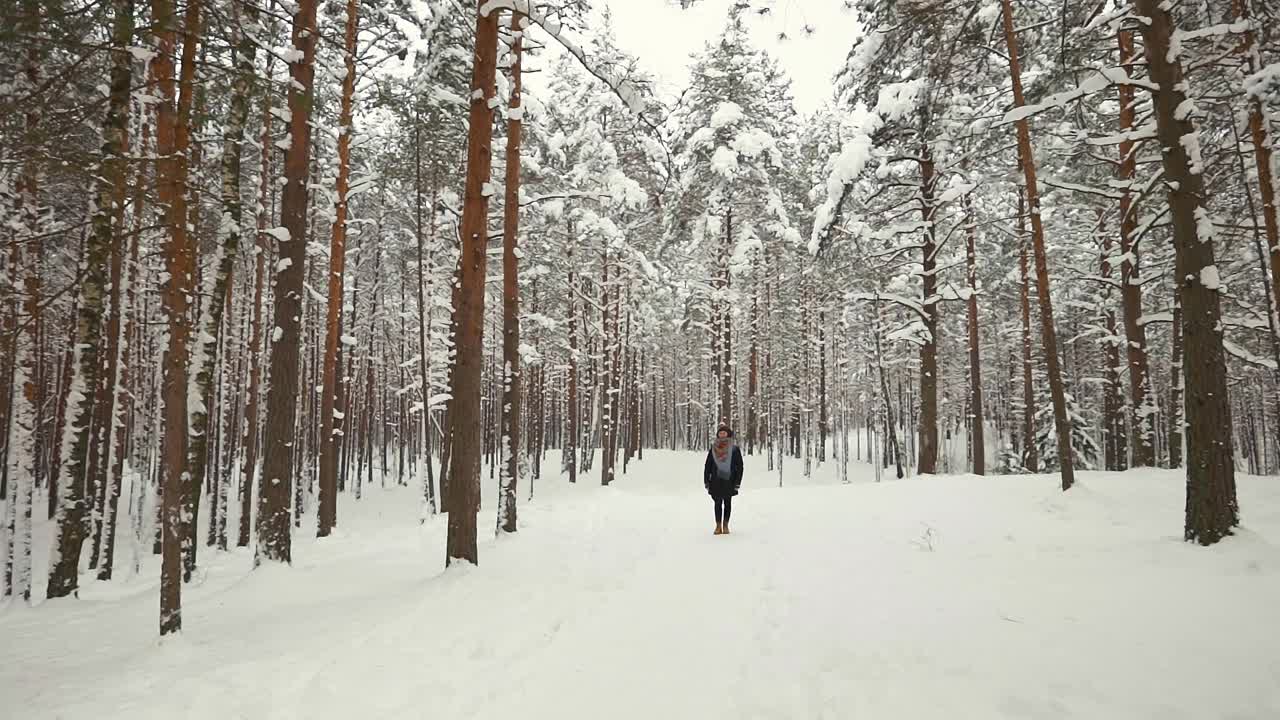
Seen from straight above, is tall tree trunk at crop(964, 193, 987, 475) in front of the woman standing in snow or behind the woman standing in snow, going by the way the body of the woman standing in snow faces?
behind

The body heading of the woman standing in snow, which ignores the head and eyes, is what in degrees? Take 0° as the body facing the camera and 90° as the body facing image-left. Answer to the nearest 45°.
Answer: approximately 0°

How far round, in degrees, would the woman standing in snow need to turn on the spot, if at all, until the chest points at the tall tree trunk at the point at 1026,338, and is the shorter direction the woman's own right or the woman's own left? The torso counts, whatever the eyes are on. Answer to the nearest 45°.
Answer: approximately 135° to the woman's own left
